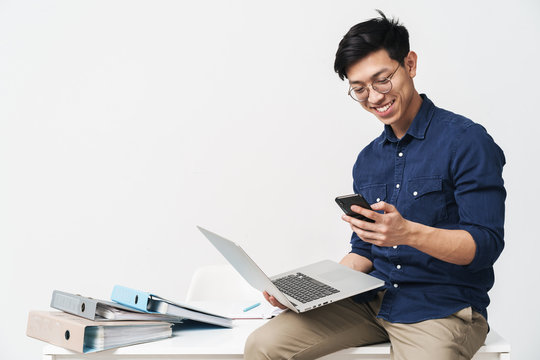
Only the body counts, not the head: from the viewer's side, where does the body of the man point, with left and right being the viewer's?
facing the viewer and to the left of the viewer

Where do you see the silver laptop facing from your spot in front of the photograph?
facing away from the viewer and to the right of the viewer

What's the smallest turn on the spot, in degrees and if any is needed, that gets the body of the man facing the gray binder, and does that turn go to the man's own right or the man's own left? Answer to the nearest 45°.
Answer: approximately 45° to the man's own right

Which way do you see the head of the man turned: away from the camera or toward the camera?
toward the camera
